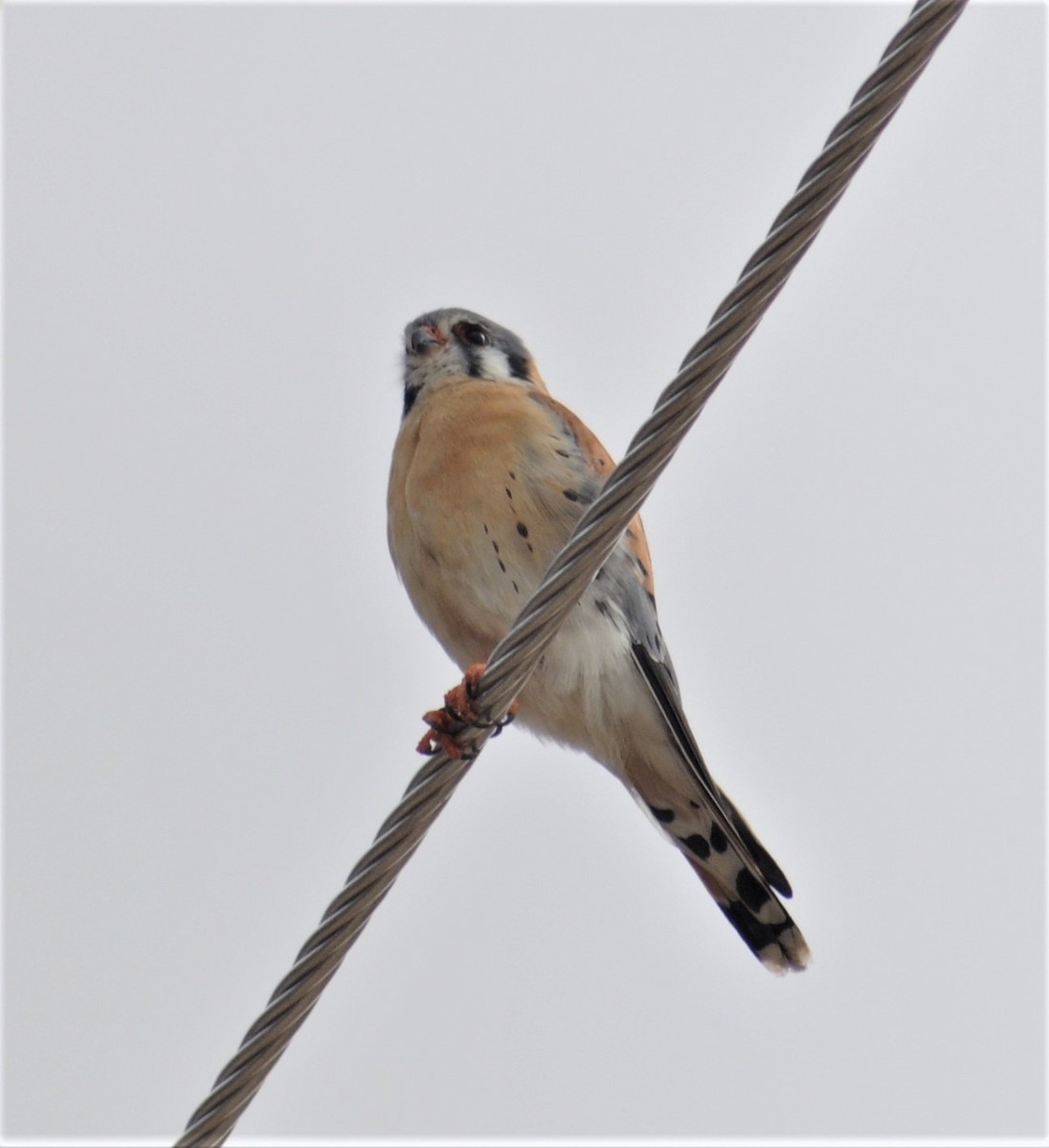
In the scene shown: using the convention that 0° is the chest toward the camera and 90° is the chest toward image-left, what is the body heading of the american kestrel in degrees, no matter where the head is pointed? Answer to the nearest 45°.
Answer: approximately 45°
